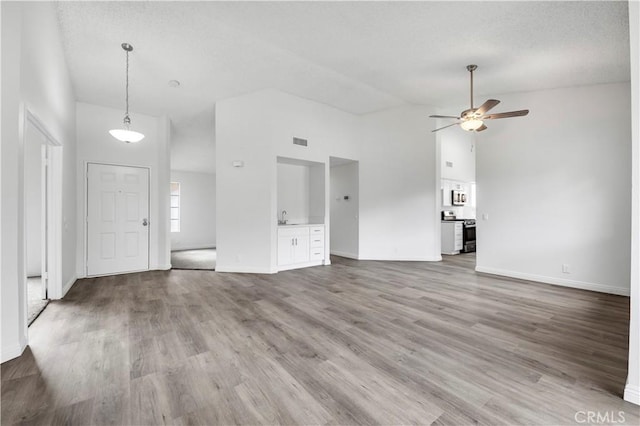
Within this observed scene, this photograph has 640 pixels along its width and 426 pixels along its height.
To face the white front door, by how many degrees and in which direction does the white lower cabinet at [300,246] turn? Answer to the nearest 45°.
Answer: approximately 135° to its right

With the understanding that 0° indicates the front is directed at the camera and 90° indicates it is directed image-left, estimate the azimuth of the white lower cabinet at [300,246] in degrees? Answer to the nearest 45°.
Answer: approximately 315°

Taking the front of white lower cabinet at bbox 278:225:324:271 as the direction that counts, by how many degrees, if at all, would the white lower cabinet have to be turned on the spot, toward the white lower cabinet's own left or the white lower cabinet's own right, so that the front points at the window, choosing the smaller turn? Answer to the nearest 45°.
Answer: approximately 180°
